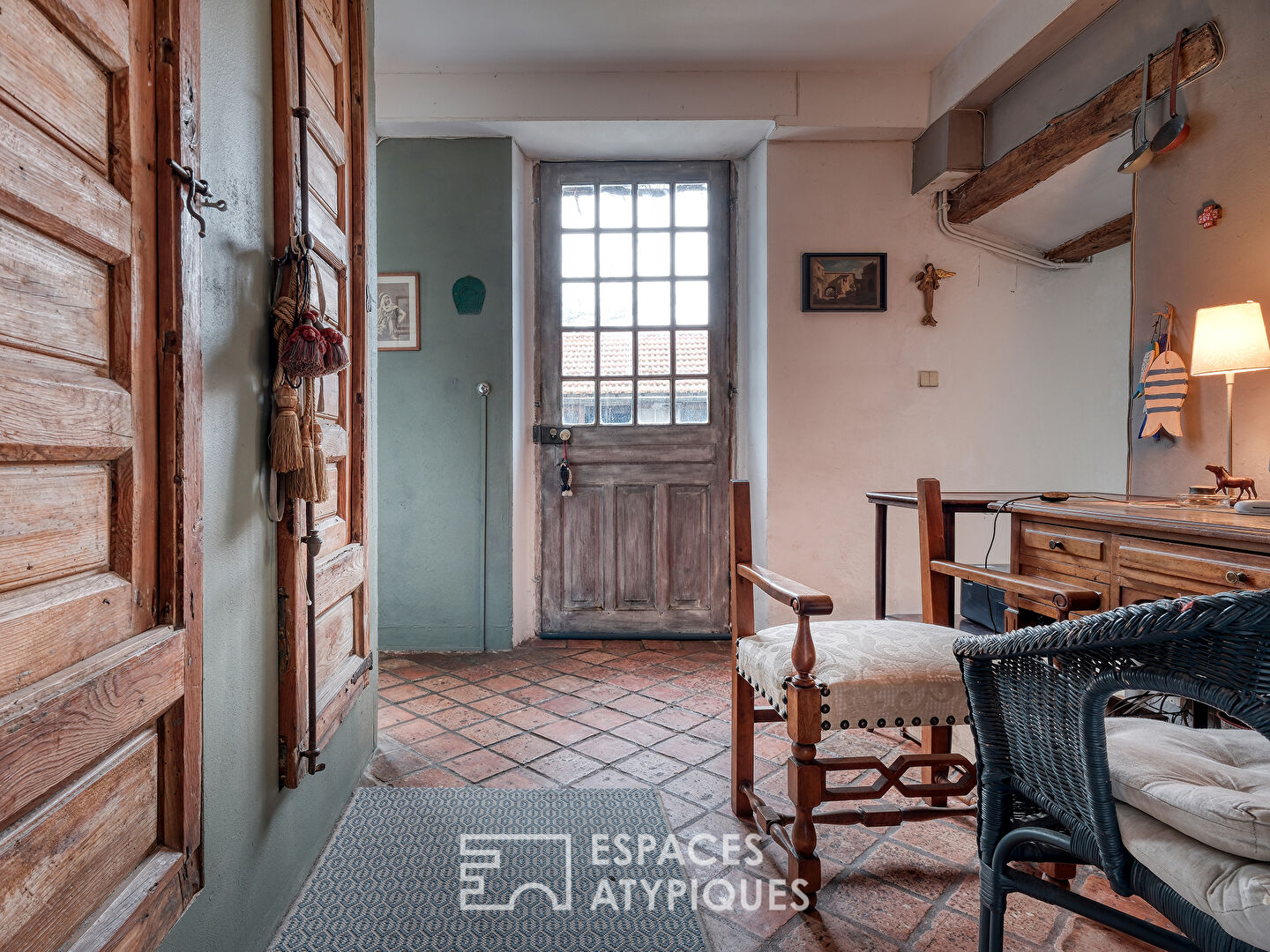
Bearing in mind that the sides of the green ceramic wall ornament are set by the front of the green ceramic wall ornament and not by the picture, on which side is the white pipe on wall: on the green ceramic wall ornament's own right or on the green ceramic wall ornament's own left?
on the green ceramic wall ornament's own left

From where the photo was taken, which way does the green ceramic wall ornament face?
toward the camera

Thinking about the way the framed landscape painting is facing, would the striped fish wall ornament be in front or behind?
in front

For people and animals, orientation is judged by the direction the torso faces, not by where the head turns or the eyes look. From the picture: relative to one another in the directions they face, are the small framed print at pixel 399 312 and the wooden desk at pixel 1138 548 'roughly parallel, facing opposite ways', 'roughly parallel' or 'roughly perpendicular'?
roughly perpendicular

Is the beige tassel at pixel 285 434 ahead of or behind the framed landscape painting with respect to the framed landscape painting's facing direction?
ahead

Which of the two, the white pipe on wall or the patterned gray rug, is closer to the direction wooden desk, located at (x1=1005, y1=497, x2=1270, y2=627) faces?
the patterned gray rug

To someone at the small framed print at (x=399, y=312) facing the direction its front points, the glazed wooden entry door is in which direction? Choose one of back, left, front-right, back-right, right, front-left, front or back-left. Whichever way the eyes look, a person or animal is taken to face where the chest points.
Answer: left

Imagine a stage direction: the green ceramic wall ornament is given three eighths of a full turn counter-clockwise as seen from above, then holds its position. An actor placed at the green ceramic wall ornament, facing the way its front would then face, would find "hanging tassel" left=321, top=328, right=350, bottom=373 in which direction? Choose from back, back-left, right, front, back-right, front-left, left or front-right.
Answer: back-right

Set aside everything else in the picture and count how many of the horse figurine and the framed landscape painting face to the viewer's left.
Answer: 1

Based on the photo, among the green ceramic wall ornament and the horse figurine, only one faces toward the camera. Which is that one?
the green ceramic wall ornament

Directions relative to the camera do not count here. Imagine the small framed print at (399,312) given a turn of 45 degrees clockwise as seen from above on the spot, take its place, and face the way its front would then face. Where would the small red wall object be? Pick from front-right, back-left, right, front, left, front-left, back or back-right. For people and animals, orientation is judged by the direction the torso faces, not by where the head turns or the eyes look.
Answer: left

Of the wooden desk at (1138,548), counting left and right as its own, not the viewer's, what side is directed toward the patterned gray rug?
front

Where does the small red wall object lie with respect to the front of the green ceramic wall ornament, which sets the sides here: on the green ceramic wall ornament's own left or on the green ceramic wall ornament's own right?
on the green ceramic wall ornament's own left

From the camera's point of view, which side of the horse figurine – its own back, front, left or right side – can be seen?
left

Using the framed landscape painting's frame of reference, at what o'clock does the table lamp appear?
The table lamp is roughly at 11 o'clock from the framed landscape painting.

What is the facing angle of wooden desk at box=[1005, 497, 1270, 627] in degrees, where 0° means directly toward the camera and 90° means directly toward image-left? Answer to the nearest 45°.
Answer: approximately 45°

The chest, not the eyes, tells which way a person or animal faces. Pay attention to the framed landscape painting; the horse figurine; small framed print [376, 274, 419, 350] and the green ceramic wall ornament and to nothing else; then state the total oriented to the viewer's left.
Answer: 1
